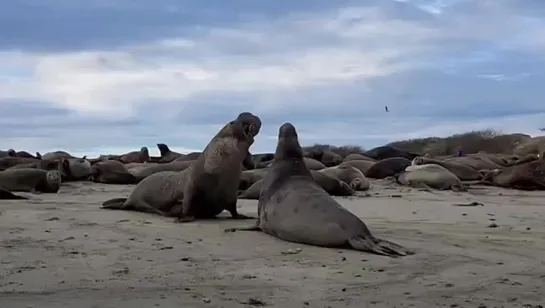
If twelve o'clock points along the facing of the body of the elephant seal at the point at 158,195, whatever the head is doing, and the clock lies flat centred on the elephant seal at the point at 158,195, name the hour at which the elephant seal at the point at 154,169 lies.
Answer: the elephant seal at the point at 154,169 is roughly at 9 o'clock from the elephant seal at the point at 158,195.

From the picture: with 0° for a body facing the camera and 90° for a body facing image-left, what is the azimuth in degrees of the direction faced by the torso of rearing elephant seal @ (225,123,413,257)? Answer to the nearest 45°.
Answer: approximately 135°

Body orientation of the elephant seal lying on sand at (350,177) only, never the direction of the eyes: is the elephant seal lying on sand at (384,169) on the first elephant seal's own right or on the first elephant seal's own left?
on the first elephant seal's own left

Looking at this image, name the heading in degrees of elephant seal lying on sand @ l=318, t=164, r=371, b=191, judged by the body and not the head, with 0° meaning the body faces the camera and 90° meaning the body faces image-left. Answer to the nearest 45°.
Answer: approximately 315°

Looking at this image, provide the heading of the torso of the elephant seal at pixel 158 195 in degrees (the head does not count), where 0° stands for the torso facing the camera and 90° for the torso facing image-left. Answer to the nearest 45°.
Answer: approximately 270°
